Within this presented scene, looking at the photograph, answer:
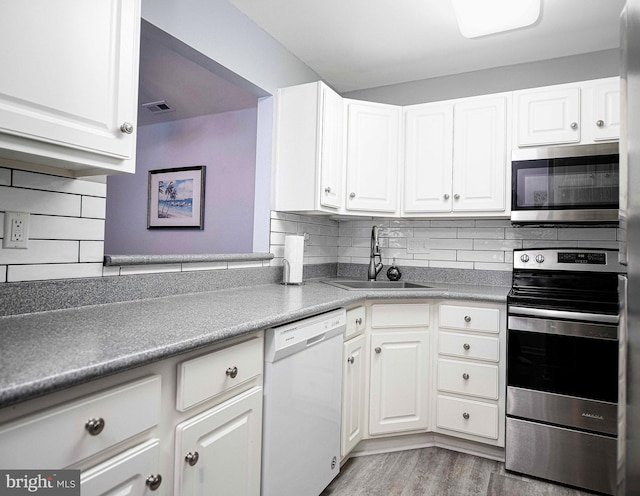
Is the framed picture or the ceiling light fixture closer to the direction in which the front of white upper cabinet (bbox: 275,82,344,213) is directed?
the ceiling light fixture

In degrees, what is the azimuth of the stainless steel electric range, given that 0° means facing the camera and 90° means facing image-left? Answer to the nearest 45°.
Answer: approximately 0°

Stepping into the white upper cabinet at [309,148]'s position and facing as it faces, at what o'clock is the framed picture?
The framed picture is roughly at 6 o'clock from the white upper cabinet.

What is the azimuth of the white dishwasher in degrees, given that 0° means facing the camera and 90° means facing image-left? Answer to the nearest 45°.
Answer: approximately 315°

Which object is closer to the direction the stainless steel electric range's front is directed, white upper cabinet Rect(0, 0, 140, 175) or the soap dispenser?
the white upper cabinet

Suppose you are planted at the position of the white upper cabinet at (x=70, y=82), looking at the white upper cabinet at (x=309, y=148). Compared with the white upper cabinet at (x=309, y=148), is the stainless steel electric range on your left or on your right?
right

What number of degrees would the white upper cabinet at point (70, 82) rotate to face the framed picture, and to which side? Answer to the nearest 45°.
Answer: approximately 135° to its left
